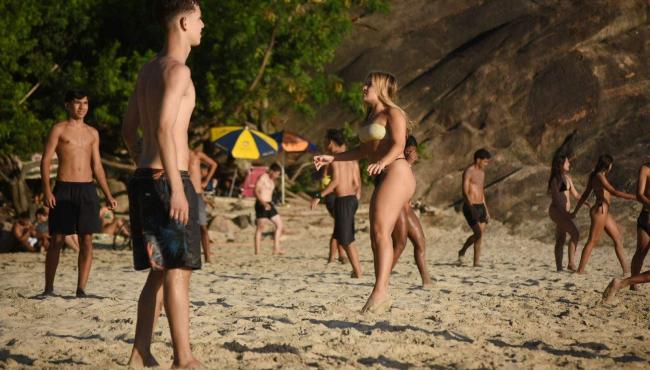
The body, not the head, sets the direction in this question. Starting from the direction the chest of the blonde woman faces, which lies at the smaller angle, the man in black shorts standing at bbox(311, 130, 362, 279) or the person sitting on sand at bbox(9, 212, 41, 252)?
the person sitting on sand

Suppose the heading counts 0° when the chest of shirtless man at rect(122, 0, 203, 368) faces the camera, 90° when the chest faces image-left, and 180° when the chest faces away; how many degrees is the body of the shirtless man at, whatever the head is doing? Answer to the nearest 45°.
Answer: approximately 225°

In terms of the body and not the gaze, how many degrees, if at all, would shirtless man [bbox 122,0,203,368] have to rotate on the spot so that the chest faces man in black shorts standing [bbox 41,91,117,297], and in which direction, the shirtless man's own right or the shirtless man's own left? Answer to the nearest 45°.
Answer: approximately 45° to the shirtless man's own left

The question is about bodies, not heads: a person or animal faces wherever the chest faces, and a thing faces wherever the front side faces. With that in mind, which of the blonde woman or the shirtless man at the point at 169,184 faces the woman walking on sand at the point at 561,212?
the shirtless man

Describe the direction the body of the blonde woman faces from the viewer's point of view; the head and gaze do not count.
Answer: to the viewer's left

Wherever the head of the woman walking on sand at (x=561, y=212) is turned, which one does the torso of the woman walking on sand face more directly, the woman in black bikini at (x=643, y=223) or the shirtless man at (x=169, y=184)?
the woman in black bikini

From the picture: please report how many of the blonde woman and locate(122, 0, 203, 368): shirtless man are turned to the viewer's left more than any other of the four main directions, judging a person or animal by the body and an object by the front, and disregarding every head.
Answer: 1

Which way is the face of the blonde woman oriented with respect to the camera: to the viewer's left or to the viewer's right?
to the viewer's left
